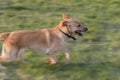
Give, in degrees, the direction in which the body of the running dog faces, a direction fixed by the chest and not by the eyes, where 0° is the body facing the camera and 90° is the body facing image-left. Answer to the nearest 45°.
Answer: approximately 270°
